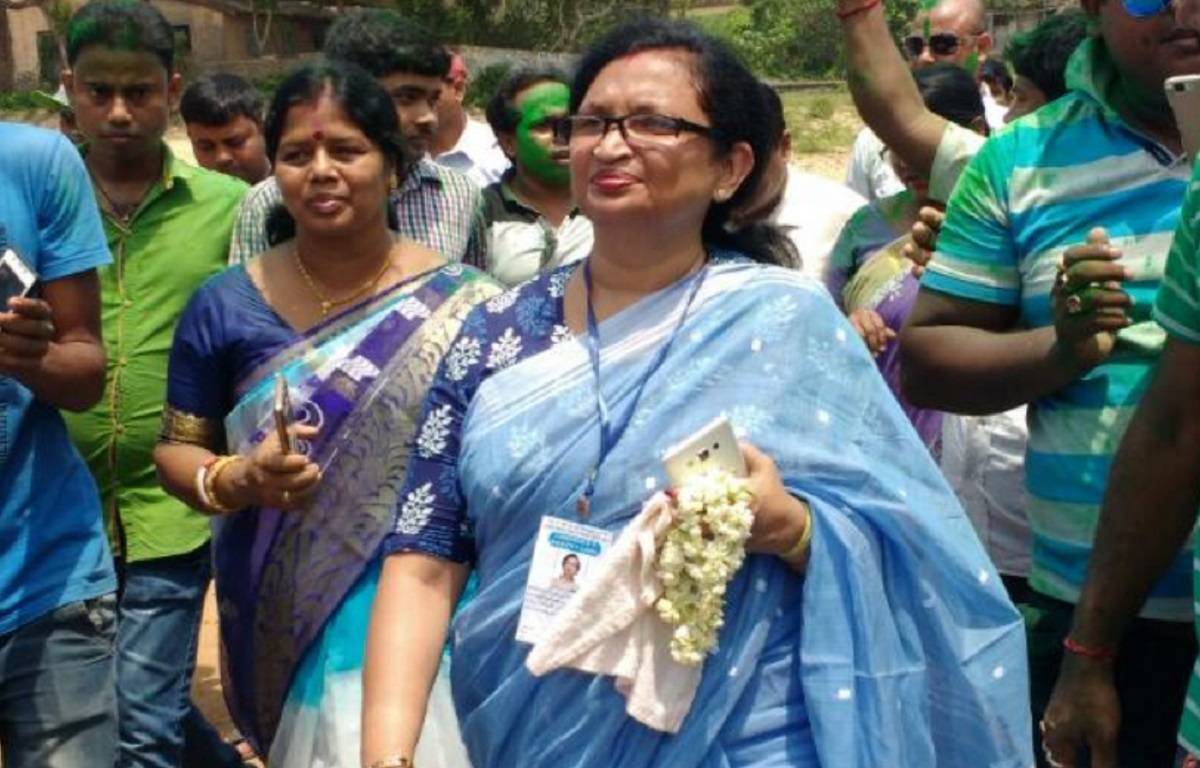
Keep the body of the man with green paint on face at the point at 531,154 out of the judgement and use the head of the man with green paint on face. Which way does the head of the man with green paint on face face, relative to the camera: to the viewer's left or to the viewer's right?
to the viewer's right

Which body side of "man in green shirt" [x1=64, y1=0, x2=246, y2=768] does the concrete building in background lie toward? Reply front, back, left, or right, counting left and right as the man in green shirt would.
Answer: back

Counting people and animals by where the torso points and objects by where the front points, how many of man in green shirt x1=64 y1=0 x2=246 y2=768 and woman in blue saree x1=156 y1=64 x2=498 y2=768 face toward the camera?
2

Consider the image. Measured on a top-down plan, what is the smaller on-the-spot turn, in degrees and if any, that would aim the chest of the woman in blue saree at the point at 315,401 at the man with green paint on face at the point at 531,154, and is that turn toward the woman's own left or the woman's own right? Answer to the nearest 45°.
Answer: approximately 135° to the woman's own left

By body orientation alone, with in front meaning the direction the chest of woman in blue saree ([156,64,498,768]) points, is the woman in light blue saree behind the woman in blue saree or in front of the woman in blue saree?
in front

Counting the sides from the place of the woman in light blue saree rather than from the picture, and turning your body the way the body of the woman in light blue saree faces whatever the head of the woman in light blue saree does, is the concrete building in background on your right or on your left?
on your right

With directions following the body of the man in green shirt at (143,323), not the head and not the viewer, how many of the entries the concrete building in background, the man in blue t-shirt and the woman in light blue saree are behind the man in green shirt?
1

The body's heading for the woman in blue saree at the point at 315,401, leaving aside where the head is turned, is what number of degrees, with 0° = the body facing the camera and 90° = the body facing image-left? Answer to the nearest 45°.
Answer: approximately 0°

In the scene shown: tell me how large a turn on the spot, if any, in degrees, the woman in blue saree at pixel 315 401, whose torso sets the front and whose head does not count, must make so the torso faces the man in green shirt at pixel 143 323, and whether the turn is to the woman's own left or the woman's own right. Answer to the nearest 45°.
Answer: approximately 135° to the woman's own right
